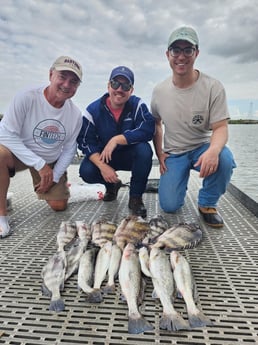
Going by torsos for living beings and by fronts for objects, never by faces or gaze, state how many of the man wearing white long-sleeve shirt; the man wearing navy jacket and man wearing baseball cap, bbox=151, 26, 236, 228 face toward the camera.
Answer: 3

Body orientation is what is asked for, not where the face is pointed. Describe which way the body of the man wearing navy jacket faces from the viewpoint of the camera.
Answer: toward the camera

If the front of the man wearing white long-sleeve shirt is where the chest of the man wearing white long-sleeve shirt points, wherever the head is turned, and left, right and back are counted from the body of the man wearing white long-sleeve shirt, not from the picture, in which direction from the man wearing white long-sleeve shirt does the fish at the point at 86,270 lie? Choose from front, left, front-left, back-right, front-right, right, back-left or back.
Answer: front

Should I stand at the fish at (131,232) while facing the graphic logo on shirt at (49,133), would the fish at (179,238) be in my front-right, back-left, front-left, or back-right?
back-right

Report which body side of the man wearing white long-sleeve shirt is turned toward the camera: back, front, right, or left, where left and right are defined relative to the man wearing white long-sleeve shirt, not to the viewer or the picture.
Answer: front

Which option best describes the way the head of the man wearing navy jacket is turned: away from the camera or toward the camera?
toward the camera

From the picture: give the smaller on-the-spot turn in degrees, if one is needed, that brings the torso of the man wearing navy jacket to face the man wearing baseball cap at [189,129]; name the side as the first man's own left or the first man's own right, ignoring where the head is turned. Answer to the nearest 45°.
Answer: approximately 90° to the first man's own left

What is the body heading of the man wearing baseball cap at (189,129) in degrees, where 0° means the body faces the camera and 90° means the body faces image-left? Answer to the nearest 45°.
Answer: approximately 0°

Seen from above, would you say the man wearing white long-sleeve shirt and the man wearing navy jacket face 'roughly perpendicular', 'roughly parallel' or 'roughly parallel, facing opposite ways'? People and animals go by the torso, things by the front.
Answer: roughly parallel

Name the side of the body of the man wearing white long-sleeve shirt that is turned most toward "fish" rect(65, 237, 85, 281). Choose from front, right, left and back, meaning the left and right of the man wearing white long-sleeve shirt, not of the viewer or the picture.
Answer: front

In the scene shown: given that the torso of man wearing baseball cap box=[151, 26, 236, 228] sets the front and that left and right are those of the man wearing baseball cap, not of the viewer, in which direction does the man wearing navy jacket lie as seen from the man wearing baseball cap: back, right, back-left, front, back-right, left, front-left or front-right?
right

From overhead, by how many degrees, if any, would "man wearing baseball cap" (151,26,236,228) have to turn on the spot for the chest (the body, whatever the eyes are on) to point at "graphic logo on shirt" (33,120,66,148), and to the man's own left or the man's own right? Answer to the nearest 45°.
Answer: approximately 90° to the man's own right

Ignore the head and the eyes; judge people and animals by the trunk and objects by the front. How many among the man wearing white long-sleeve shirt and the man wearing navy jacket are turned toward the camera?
2

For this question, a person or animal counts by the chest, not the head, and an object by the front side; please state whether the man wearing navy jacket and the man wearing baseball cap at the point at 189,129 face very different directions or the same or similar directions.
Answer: same or similar directions

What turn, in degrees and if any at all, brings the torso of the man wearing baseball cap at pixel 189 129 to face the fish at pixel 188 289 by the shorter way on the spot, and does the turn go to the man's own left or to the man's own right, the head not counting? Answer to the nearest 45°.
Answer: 0° — they already face it
